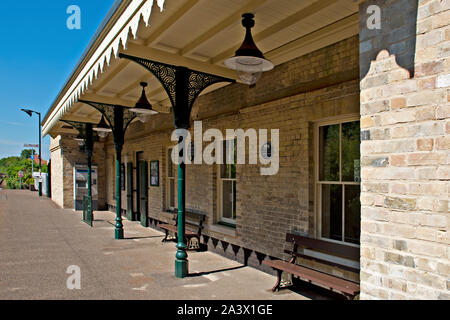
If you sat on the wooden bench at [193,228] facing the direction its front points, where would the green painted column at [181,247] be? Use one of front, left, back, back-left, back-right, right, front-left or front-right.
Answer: front-left

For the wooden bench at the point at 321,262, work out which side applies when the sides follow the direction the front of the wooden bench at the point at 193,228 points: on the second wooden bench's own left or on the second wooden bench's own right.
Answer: on the second wooden bench's own left

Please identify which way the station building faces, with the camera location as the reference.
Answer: facing the viewer and to the left of the viewer

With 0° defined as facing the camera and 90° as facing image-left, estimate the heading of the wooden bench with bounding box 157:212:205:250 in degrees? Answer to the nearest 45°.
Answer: approximately 45°

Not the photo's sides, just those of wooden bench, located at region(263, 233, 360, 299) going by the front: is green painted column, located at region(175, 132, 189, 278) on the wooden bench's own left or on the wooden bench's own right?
on the wooden bench's own right

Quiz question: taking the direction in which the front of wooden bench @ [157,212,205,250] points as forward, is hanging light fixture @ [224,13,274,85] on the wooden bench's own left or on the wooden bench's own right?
on the wooden bench's own left

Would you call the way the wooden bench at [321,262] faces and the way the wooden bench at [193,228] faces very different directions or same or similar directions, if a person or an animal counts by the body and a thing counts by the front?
same or similar directions

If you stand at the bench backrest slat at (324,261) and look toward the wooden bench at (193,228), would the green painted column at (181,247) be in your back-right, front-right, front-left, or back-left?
front-left

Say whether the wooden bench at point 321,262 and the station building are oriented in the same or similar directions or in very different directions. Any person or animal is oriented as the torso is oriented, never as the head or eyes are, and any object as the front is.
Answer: same or similar directions

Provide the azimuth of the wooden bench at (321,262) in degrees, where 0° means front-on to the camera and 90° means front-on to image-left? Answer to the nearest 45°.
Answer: approximately 45°

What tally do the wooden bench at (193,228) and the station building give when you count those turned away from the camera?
0

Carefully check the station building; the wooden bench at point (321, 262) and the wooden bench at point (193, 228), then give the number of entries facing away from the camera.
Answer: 0
